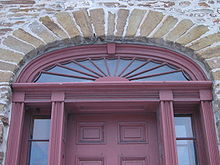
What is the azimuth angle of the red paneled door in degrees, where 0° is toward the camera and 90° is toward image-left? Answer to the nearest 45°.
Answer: approximately 0°
